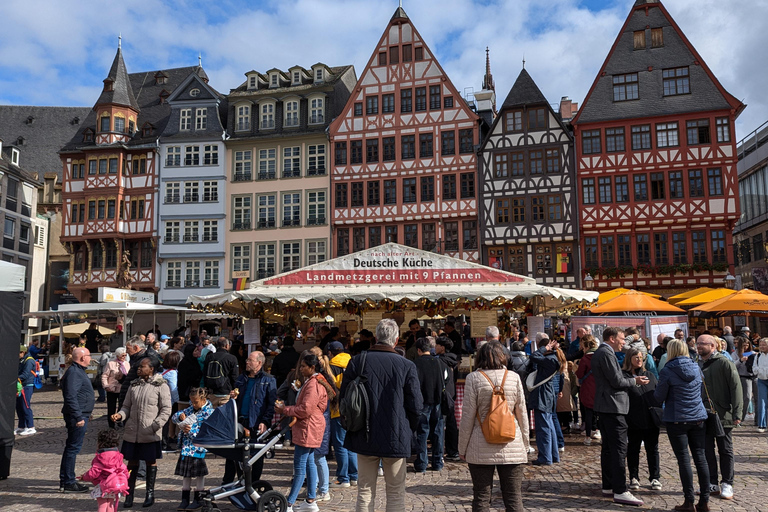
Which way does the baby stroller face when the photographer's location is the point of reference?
facing to the left of the viewer

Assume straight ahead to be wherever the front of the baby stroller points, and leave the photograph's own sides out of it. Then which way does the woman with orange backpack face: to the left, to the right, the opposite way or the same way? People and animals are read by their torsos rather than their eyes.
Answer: to the right

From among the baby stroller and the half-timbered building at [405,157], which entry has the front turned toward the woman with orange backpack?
the half-timbered building

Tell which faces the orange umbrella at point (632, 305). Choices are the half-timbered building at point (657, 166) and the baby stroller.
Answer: the half-timbered building

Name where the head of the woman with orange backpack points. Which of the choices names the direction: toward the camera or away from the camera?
away from the camera

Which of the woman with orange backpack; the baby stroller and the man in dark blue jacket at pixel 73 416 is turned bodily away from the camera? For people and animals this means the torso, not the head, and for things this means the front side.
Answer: the woman with orange backpack

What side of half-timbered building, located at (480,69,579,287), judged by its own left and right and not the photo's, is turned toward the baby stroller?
front

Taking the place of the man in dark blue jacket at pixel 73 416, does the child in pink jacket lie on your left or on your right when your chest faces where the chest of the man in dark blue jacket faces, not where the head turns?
on your right

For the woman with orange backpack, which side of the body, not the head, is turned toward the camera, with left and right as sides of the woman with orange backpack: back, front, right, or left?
back

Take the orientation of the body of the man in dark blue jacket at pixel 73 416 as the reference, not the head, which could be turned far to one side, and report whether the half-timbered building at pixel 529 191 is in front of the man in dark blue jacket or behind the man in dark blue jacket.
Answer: in front

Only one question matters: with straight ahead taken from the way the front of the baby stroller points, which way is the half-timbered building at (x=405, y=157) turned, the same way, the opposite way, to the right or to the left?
to the left

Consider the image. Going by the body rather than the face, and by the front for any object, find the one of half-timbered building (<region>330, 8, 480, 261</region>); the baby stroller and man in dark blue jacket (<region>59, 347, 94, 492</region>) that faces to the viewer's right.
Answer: the man in dark blue jacket

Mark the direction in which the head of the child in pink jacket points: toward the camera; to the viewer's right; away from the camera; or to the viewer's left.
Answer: away from the camera

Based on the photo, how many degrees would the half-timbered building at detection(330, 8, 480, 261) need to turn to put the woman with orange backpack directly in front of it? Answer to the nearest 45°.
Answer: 0° — it already faces them

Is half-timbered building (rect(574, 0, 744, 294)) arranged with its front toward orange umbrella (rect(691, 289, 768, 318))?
yes
